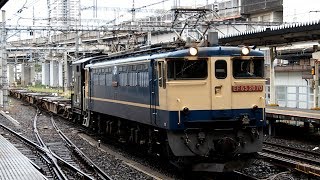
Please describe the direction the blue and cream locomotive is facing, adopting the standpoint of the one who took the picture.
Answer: facing the viewer and to the right of the viewer

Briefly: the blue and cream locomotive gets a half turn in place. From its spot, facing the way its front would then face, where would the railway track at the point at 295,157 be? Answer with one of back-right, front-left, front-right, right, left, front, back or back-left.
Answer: right

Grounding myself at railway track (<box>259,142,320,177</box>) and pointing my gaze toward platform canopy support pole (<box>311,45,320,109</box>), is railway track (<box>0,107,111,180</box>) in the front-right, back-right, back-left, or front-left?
back-left

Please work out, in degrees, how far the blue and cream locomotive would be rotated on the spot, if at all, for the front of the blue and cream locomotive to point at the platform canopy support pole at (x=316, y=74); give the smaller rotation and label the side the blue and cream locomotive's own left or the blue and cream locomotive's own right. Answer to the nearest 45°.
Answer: approximately 90° to the blue and cream locomotive's own left
